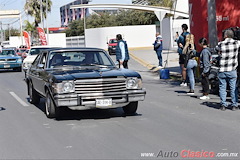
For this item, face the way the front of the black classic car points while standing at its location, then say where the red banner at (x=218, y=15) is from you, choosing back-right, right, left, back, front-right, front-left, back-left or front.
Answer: left

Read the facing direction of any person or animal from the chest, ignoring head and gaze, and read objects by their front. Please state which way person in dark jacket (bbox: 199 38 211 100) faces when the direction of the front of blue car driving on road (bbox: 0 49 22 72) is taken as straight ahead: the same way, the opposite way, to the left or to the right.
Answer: to the right

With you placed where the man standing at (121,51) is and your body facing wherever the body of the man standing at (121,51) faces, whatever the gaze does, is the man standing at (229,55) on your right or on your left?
on your left

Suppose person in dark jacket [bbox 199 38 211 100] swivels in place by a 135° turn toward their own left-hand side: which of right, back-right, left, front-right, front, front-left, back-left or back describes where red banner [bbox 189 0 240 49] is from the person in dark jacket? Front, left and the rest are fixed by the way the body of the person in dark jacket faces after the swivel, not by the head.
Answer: back-left

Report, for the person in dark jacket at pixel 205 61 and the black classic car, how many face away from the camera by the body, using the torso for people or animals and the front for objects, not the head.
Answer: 0

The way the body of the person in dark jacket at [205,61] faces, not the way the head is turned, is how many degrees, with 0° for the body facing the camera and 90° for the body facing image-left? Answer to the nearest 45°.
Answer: approximately 90°

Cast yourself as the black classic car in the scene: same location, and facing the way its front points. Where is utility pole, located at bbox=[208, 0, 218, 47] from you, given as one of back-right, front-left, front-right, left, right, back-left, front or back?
left

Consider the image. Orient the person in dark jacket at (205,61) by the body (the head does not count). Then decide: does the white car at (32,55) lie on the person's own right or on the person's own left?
on the person's own right
